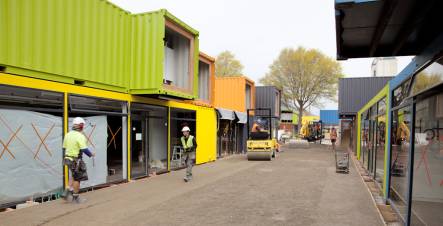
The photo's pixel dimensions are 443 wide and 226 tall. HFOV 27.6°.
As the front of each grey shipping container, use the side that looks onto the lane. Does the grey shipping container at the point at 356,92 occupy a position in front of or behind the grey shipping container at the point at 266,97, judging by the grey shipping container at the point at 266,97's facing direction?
in front

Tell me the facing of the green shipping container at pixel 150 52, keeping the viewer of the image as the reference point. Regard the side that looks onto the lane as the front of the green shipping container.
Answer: facing the viewer and to the right of the viewer

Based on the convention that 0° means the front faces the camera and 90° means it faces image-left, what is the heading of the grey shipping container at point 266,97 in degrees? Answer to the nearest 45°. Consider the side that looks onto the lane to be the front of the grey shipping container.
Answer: approximately 315°

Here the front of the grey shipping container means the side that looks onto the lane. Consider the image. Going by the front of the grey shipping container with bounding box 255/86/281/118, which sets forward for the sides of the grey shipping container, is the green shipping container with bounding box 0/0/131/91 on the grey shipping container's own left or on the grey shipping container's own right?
on the grey shipping container's own right

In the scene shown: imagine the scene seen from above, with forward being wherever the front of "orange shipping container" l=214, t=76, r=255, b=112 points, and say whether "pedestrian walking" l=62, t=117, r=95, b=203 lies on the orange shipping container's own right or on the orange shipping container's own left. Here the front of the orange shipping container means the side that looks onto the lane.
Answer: on the orange shipping container's own right

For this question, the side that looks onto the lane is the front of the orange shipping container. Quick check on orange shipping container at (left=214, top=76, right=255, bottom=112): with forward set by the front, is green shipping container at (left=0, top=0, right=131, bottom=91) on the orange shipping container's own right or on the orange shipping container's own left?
on the orange shipping container's own right
